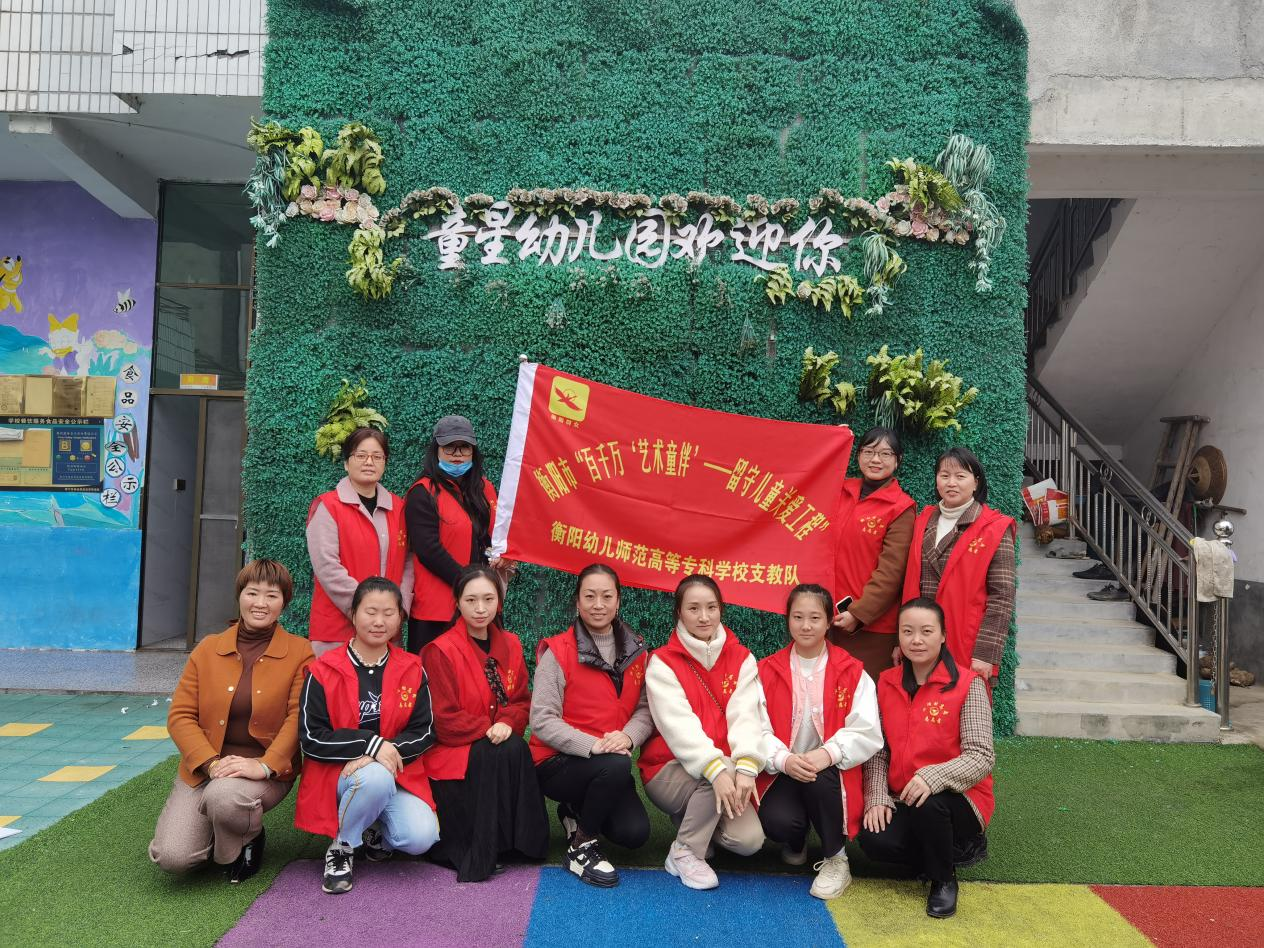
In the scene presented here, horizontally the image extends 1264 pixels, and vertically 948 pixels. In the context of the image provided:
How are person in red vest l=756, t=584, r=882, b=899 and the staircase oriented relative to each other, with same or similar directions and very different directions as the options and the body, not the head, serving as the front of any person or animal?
same or similar directions

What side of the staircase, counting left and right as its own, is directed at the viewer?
front

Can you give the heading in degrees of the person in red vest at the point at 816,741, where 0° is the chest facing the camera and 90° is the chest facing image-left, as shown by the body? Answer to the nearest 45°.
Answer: approximately 0°

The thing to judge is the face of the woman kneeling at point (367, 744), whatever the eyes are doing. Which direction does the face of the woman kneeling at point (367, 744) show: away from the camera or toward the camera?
toward the camera

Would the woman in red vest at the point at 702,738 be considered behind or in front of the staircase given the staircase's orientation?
in front

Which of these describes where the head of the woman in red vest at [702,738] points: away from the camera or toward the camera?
toward the camera

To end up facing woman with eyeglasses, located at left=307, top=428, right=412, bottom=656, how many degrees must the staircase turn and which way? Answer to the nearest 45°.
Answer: approximately 45° to its right

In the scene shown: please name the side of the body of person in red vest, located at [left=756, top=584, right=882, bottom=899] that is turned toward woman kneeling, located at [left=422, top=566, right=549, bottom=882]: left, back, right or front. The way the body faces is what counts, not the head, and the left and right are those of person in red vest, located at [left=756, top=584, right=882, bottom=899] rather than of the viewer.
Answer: right

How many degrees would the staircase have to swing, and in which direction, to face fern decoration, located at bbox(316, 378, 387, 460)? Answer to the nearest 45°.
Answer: approximately 45° to its right

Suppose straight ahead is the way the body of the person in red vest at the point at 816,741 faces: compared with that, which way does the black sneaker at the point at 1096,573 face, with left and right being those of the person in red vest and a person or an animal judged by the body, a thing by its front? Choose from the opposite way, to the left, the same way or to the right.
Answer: to the right

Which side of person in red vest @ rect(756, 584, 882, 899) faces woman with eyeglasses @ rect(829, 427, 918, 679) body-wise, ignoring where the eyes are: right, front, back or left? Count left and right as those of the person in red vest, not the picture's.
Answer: back

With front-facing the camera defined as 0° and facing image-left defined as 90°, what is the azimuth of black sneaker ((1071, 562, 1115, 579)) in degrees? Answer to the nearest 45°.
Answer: approximately 90°
